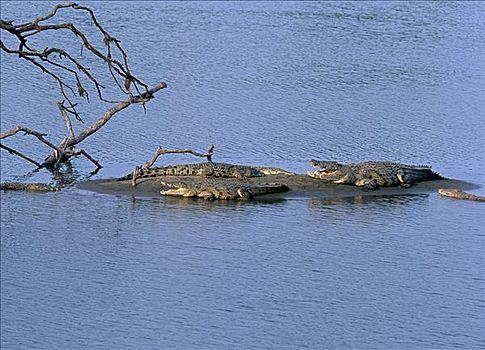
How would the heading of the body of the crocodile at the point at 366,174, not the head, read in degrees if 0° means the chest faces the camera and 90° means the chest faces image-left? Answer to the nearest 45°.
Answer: approximately 90°

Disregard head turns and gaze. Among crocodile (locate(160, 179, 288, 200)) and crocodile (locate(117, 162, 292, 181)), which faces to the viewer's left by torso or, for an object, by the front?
crocodile (locate(160, 179, 288, 200))

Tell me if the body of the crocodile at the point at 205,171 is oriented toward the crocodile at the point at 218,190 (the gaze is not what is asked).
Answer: no

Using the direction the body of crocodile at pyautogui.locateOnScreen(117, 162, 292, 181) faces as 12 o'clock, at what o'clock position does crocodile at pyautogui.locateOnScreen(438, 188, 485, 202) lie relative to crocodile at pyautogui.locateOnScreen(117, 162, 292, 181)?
crocodile at pyautogui.locateOnScreen(438, 188, 485, 202) is roughly at 12 o'clock from crocodile at pyautogui.locateOnScreen(117, 162, 292, 181).

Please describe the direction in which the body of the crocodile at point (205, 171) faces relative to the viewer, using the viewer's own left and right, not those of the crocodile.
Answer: facing to the right of the viewer

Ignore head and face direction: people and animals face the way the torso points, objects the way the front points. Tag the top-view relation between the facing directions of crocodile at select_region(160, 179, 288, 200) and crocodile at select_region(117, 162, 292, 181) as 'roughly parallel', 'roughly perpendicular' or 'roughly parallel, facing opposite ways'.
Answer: roughly parallel, facing opposite ways

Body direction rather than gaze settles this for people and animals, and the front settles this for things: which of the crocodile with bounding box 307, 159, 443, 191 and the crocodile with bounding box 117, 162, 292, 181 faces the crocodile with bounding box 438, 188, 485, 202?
the crocodile with bounding box 117, 162, 292, 181

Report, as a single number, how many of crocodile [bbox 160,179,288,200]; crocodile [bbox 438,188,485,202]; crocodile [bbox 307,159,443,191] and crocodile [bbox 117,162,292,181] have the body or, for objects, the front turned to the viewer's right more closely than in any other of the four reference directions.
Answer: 1

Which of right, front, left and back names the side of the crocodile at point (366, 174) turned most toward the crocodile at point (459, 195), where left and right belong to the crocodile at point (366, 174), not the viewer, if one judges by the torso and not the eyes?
back

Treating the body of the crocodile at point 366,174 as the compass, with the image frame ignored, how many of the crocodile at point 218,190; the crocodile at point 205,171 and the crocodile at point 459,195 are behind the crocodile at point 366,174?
1

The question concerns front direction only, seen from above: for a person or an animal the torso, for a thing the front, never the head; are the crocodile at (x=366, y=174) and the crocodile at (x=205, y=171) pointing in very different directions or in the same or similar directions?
very different directions

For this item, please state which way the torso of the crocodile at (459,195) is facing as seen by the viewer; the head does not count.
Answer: to the viewer's left

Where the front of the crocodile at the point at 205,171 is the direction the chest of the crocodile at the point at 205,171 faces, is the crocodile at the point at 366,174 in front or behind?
in front

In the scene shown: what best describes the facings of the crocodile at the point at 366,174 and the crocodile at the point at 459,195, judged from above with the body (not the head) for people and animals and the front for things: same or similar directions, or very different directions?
same or similar directions

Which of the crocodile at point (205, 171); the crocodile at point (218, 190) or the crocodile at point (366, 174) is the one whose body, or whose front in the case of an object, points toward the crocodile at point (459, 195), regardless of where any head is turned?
the crocodile at point (205, 171)

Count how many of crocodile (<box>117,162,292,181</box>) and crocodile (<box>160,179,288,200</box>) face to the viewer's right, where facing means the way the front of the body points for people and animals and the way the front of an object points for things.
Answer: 1

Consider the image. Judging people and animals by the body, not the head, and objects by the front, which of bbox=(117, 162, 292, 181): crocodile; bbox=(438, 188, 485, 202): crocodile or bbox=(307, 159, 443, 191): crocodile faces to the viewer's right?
bbox=(117, 162, 292, 181): crocodile

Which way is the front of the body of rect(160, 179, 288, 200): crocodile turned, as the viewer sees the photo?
to the viewer's left

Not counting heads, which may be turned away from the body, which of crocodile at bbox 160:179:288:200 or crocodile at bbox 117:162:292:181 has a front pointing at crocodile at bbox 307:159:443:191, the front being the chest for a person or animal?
crocodile at bbox 117:162:292:181
